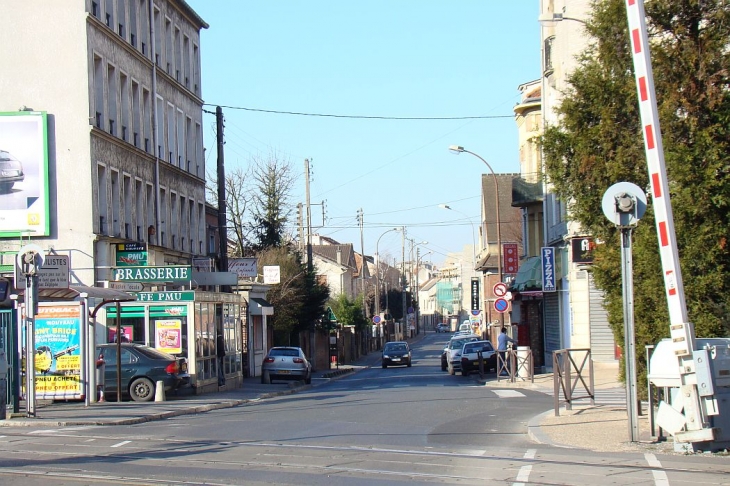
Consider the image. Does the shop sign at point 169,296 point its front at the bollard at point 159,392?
yes

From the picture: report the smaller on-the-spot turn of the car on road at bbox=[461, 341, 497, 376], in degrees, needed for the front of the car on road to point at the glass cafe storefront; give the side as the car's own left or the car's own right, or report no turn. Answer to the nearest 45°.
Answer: approximately 135° to the car's own left

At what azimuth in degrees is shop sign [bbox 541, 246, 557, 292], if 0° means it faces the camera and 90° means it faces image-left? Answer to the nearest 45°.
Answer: approximately 0°

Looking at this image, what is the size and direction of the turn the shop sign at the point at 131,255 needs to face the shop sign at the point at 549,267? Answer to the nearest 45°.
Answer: approximately 90° to its left

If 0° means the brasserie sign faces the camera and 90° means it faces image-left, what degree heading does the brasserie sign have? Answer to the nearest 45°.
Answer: approximately 0°

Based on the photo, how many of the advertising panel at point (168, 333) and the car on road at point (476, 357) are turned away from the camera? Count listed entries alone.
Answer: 1

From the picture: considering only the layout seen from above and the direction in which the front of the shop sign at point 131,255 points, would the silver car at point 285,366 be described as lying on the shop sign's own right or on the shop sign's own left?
on the shop sign's own left
